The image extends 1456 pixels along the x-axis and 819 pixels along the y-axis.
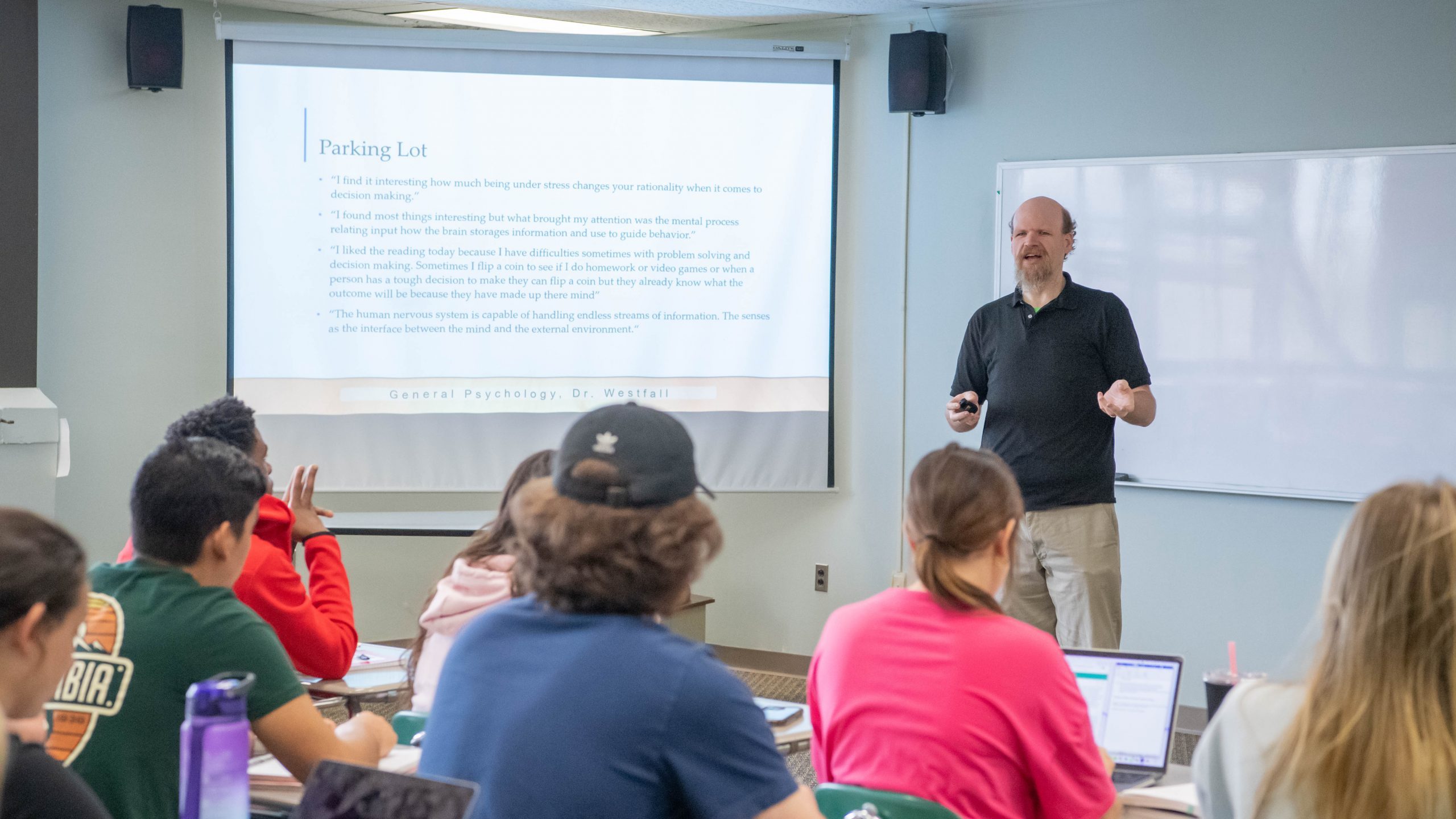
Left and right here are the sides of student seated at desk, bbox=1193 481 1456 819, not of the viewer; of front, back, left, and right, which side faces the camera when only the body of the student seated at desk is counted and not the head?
back

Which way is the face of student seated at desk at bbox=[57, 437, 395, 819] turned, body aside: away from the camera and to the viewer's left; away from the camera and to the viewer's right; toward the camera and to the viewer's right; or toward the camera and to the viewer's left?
away from the camera and to the viewer's right

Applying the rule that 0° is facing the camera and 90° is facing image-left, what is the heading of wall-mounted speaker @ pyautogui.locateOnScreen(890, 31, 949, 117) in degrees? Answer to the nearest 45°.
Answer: approximately 45°

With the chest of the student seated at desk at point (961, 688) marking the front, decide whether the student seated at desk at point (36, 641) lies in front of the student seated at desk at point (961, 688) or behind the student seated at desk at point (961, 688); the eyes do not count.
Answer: behind

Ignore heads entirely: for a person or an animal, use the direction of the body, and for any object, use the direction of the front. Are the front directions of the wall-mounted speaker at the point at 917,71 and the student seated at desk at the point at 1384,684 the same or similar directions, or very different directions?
very different directions

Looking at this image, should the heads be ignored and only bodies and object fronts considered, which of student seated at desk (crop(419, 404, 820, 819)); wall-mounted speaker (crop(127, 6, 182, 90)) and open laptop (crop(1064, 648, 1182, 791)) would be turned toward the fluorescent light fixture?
the student seated at desk

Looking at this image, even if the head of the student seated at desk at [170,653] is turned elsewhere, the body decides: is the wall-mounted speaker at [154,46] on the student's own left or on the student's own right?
on the student's own left

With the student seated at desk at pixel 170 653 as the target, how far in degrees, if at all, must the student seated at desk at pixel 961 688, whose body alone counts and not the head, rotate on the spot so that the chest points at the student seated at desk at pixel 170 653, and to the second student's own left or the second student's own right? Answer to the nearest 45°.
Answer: approximately 135° to the second student's own left

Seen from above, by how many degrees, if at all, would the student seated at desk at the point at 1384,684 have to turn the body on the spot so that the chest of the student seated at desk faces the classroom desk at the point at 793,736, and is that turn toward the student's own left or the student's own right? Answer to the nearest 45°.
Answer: approximately 45° to the student's own left

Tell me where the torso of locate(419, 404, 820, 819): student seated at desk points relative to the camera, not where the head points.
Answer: away from the camera
